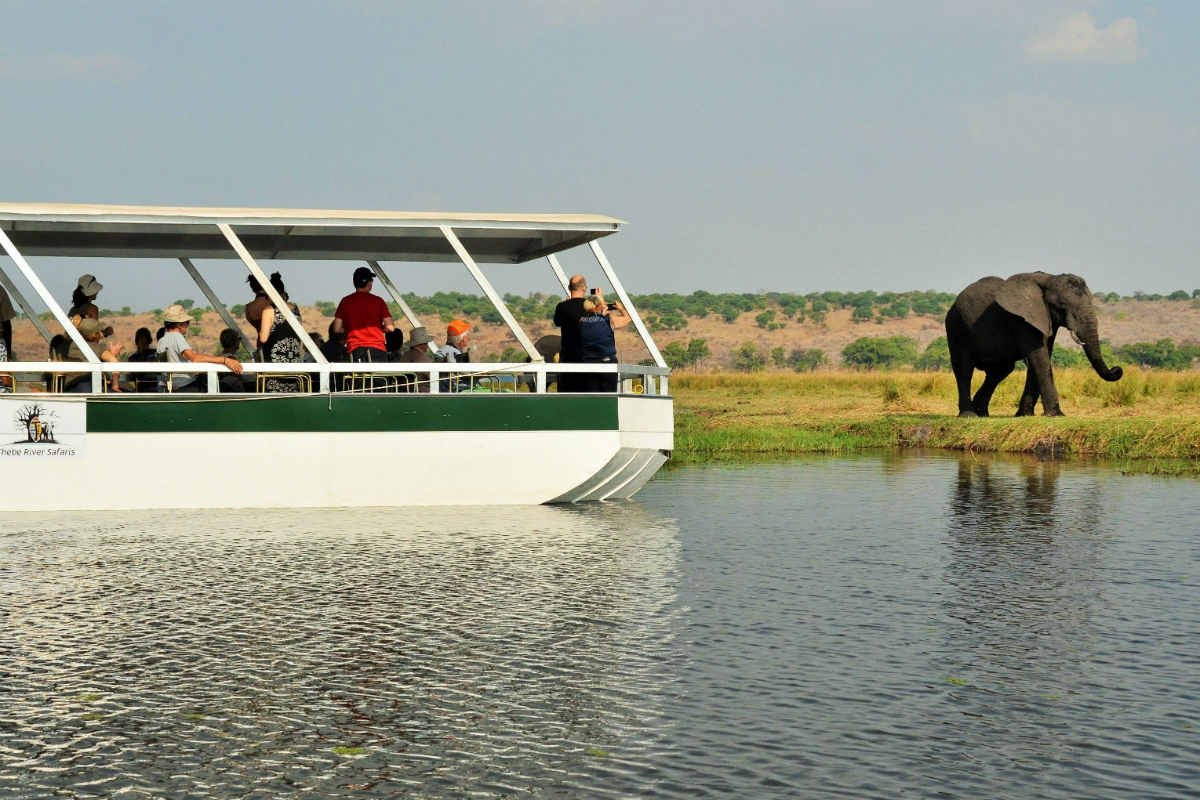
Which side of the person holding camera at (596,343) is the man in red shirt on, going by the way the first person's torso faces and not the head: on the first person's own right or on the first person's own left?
on the first person's own left

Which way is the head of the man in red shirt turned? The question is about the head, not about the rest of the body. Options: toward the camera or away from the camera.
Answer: away from the camera

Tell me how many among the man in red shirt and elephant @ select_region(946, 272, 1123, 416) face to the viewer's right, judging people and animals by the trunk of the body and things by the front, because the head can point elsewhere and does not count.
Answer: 1

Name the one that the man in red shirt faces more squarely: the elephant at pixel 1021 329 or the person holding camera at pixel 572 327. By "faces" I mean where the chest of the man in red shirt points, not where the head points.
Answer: the elephant

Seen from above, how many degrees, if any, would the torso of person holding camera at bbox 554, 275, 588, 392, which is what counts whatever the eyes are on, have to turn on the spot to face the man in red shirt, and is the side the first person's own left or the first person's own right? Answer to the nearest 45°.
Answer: approximately 135° to the first person's own left

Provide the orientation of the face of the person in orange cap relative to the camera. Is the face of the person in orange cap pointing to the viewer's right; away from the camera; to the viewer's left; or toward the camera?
to the viewer's right

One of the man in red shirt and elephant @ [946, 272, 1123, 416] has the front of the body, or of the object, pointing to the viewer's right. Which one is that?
the elephant

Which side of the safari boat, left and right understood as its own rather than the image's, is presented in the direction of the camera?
right

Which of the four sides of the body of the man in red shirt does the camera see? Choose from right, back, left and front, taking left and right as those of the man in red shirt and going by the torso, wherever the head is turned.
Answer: back

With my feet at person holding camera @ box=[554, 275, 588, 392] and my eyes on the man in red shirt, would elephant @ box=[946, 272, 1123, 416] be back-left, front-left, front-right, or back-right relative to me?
back-right

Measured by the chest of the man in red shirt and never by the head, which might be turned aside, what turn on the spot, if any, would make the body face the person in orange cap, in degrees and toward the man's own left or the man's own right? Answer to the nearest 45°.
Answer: approximately 45° to the man's own right

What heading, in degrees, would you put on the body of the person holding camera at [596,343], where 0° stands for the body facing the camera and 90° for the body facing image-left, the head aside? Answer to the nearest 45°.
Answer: approximately 225°
